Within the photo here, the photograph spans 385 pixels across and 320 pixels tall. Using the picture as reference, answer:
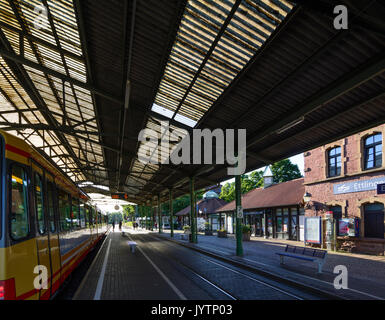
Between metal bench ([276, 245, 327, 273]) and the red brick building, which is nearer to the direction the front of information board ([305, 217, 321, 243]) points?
the metal bench

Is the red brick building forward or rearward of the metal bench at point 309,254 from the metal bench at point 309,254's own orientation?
rearward

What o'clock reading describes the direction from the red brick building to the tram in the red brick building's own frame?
The tram is roughly at 11 o'clock from the red brick building.

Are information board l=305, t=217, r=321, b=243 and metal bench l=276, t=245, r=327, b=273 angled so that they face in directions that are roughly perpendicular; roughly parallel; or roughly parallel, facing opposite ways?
roughly parallel

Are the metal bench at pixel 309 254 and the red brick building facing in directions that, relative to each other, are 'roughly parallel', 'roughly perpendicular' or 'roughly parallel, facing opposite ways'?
roughly parallel

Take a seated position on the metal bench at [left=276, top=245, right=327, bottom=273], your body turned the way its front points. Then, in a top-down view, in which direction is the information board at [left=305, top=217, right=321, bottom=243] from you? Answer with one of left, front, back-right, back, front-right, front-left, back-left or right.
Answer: back-right

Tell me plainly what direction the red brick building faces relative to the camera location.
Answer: facing the viewer and to the left of the viewer

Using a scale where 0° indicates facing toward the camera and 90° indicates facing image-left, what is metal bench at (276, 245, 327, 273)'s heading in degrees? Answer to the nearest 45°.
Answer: approximately 45°

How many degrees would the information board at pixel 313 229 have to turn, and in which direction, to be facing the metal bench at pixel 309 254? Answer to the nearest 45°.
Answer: approximately 45° to its left

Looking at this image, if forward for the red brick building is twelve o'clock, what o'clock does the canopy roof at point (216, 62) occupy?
The canopy roof is roughly at 11 o'clock from the red brick building.

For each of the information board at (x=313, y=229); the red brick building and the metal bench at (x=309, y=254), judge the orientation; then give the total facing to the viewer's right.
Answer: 0
